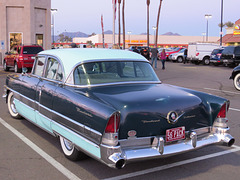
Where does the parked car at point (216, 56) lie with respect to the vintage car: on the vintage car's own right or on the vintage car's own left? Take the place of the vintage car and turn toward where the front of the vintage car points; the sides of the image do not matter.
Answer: on the vintage car's own right

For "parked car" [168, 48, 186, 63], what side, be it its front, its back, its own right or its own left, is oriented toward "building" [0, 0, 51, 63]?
front

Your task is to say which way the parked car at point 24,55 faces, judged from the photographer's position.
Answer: facing away from the viewer and to the left of the viewer

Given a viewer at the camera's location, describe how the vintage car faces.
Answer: facing away from the viewer and to the left of the viewer

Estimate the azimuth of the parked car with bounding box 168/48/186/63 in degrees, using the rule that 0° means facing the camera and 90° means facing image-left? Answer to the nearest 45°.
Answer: approximately 45°

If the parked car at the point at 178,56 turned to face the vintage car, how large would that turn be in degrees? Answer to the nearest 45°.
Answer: approximately 45° to its left

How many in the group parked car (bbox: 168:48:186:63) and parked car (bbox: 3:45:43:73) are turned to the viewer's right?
0
